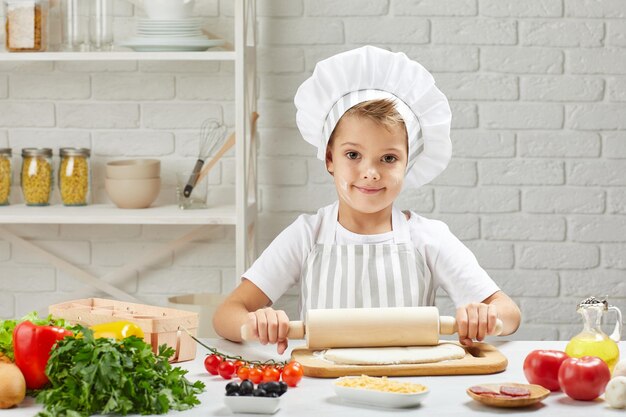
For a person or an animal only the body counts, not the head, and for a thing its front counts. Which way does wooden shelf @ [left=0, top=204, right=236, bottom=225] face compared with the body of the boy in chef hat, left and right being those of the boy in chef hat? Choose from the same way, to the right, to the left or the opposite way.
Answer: the same way

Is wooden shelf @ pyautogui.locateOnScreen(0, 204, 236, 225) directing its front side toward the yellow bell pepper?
yes

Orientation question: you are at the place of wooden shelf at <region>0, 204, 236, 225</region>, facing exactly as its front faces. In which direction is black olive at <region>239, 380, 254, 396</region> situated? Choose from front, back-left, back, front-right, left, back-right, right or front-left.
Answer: front

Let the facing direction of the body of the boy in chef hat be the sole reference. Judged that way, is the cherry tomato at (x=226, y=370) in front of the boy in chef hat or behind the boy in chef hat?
in front

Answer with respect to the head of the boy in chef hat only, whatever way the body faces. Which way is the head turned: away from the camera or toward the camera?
toward the camera

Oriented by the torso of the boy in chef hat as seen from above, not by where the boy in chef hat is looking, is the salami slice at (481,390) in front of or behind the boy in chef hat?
in front

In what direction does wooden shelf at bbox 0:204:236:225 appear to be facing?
toward the camera

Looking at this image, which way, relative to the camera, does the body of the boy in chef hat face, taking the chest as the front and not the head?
toward the camera

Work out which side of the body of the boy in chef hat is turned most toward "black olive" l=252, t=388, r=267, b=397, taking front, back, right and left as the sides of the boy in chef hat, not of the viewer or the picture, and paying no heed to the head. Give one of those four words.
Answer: front

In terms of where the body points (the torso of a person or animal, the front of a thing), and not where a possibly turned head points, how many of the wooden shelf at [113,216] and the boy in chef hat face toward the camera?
2

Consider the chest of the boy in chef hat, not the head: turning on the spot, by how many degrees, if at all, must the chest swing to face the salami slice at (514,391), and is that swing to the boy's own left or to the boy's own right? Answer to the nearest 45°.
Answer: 0° — they already face it

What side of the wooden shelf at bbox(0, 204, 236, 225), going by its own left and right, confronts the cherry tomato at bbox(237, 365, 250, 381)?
front

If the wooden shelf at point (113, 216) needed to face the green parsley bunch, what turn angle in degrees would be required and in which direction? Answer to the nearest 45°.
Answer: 0° — it already faces it

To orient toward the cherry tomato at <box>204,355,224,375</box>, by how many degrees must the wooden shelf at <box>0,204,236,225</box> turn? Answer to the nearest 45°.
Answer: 0° — it already faces it

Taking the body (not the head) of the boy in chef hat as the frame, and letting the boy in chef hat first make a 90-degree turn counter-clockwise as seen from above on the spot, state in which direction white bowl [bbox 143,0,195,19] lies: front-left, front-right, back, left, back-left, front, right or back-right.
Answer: back-left
